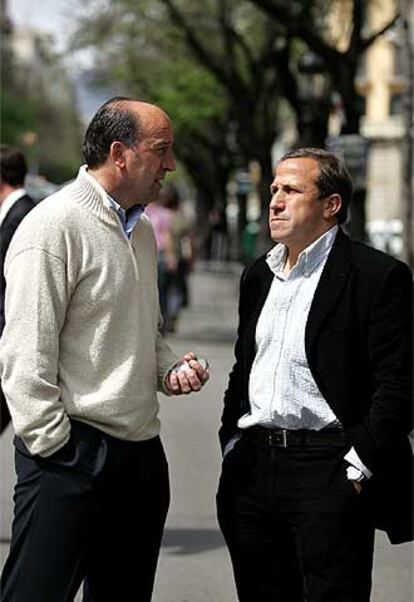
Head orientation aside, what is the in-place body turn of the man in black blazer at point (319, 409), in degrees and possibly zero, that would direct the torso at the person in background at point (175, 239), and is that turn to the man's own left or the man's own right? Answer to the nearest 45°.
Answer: approximately 135° to the man's own right

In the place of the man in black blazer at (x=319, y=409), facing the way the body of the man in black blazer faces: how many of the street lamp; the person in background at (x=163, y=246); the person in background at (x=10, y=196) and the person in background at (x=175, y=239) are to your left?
0

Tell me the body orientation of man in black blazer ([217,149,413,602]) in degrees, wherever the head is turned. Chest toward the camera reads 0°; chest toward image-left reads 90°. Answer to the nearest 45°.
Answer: approximately 45°

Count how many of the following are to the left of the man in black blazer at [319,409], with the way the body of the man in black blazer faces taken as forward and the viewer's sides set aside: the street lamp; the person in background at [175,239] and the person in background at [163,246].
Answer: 0

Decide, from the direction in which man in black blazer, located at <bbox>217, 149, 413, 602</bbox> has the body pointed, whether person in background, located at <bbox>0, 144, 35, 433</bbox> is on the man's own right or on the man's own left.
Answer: on the man's own right

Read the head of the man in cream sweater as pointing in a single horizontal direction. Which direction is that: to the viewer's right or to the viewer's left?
to the viewer's right

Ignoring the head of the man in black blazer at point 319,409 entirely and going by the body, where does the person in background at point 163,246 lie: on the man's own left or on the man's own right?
on the man's own right

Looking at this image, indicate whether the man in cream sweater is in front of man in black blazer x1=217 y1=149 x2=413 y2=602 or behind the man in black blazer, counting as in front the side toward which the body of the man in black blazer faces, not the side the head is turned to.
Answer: in front

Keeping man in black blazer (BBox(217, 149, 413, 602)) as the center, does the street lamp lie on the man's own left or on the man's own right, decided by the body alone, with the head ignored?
on the man's own right
